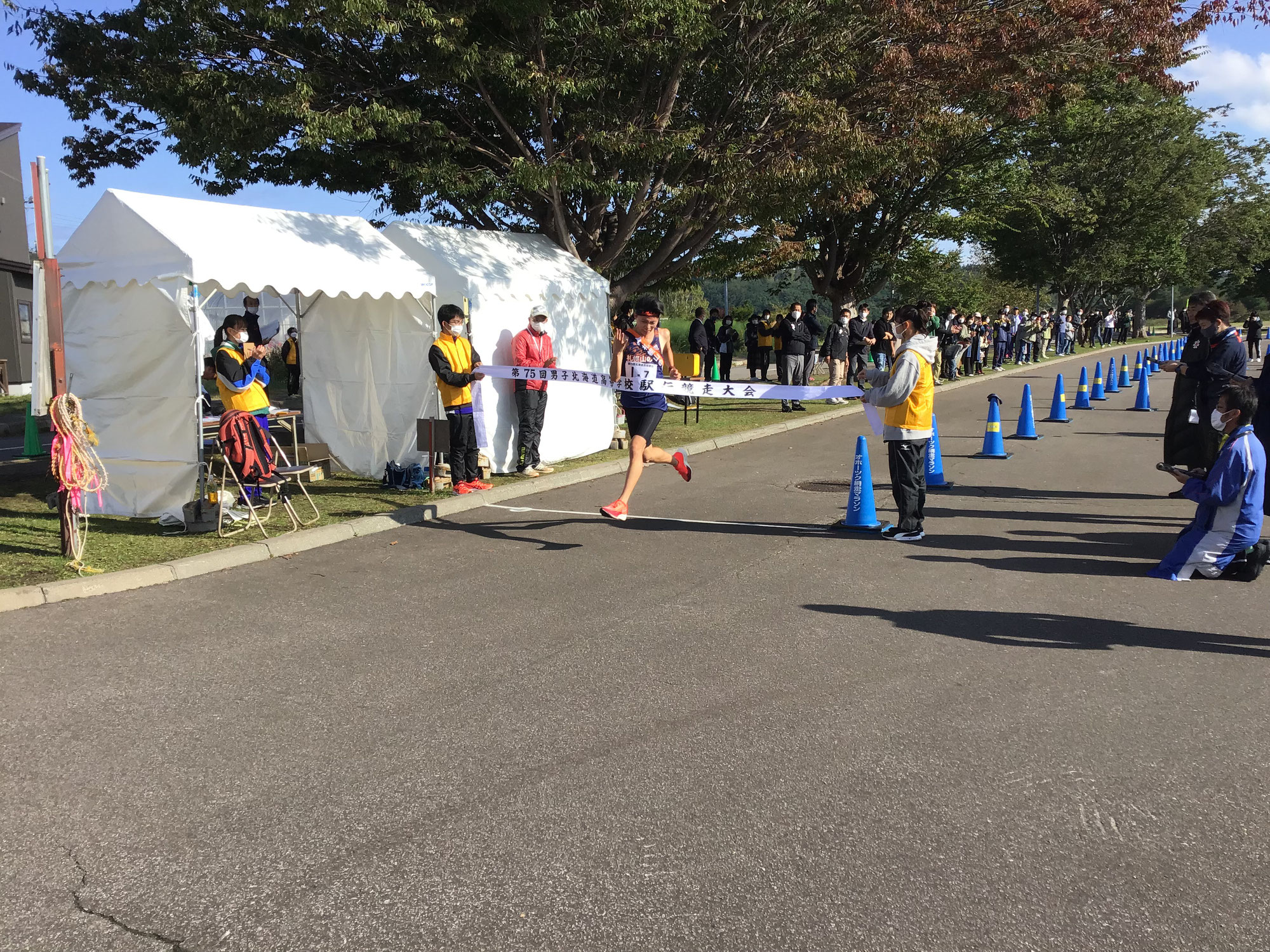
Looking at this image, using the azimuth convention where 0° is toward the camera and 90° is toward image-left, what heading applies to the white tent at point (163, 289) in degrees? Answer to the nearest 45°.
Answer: approximately 315°

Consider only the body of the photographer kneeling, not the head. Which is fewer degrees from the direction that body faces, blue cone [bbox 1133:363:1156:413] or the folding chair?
the folding chair

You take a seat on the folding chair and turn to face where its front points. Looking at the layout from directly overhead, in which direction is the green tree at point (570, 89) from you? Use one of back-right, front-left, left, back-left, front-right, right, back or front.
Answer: left

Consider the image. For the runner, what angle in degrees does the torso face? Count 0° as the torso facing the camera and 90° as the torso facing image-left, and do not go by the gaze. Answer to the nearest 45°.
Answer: approximately 45°

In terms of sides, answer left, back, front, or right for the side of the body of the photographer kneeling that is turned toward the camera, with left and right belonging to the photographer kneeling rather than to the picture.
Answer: left

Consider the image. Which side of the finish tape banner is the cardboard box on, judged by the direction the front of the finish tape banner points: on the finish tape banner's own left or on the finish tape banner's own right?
on the finish tape banner's own right

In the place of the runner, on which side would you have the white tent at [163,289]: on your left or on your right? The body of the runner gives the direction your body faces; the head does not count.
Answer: on your right

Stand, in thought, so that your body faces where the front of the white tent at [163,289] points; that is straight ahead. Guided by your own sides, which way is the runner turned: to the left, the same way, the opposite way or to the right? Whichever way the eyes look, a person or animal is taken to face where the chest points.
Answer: to the right

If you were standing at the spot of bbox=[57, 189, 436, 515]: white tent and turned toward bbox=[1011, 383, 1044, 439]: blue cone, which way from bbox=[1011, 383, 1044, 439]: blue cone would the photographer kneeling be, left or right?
right

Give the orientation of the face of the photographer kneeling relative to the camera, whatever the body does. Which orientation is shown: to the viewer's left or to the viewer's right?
to the viewer's left

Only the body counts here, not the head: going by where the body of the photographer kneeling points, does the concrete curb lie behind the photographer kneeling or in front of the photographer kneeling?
in front

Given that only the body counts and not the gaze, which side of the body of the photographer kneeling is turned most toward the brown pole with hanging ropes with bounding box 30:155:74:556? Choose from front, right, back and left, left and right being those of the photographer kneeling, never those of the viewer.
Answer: front

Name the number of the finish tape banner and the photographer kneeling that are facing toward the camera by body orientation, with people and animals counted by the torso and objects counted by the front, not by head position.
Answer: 1

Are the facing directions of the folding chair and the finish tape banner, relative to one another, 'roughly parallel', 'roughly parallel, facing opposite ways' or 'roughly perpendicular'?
roughly perpendicular

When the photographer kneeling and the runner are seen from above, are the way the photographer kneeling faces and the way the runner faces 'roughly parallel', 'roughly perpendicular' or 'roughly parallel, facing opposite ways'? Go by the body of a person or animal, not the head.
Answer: roughly perpendicular

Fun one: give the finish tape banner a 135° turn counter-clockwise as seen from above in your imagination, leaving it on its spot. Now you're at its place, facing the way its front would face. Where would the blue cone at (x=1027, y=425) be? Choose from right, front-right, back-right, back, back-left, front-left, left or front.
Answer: front
